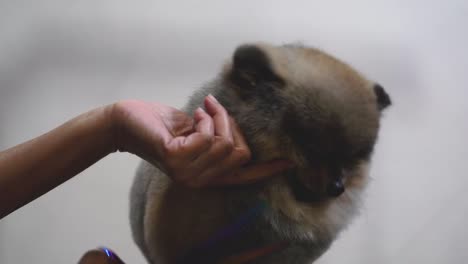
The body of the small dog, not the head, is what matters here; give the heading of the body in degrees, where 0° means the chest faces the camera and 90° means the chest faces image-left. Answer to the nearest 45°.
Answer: approximately 315°
